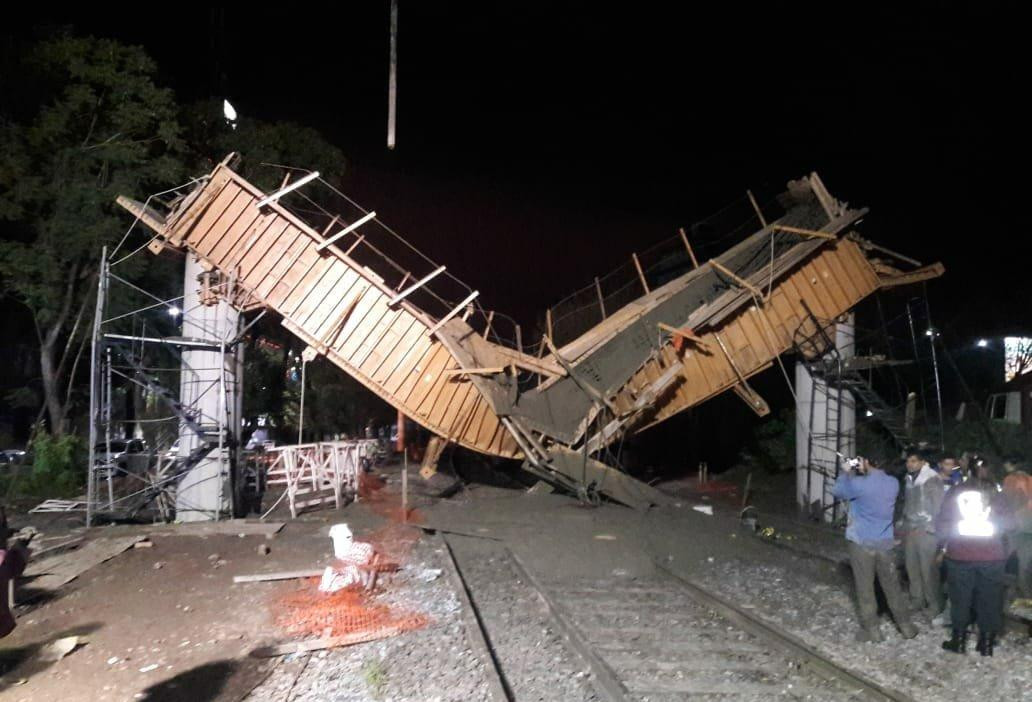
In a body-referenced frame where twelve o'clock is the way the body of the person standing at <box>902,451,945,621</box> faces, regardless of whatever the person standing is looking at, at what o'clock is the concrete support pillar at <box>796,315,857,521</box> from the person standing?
The concrete support pillar is roughly at 4 o'clock from the person standing.

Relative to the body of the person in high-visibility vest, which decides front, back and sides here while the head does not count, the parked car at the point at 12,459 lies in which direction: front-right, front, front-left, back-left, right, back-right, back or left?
left

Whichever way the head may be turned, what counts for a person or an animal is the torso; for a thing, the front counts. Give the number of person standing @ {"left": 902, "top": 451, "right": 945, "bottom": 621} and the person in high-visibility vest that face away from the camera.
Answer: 1

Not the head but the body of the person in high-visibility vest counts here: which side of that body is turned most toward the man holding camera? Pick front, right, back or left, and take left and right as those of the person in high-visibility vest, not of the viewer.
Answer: left

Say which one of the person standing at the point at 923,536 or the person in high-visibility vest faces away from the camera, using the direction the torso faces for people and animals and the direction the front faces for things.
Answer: the person in high-visibility vest

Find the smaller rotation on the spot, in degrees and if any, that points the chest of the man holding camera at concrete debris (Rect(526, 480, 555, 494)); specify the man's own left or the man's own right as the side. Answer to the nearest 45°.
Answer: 0° — they already face it

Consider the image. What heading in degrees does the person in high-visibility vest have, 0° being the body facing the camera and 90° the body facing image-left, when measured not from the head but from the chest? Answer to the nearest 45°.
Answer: approximately 180°

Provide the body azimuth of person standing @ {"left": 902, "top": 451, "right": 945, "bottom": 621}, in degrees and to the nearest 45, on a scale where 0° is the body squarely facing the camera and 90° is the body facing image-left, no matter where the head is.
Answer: approximately 45°

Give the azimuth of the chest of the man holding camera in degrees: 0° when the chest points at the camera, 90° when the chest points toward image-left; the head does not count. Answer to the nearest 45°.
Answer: approximately 135°

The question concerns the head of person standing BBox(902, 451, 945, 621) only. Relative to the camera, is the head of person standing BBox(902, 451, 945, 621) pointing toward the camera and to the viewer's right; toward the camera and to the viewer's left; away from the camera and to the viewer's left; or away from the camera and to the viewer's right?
toward the camera and to the viewer's left

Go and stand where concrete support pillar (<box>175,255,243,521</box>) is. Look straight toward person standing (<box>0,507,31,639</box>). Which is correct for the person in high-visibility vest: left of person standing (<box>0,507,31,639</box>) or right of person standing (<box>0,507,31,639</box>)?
left

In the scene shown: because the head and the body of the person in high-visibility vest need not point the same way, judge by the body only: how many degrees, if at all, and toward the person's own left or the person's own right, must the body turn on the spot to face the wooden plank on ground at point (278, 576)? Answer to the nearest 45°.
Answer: approximately 90° to the person's own left
